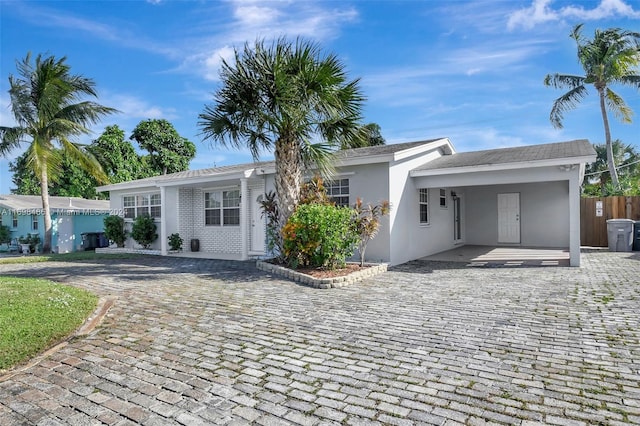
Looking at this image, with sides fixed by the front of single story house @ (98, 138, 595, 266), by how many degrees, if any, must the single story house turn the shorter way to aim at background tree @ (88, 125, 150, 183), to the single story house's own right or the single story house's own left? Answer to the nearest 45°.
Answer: approximately 90° to the single story house's own right

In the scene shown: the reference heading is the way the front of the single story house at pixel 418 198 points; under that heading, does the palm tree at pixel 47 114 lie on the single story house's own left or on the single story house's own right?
on the single story house's own right

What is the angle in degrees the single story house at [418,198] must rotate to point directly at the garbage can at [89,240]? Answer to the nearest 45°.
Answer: approximately 45° to its right

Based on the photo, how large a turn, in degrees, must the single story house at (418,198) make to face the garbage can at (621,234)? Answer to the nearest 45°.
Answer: approximately 135° to its left

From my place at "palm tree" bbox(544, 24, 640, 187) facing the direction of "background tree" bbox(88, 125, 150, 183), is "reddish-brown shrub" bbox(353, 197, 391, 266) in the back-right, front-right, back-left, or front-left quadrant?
front-left

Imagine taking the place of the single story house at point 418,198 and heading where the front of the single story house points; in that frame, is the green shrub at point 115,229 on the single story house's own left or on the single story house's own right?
on the single story house's own right

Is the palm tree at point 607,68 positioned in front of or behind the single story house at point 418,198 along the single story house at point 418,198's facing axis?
behind

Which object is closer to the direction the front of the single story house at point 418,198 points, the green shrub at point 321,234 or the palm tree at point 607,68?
the green shrub

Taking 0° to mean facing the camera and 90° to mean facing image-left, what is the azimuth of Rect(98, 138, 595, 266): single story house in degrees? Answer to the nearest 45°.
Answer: approximately 45°

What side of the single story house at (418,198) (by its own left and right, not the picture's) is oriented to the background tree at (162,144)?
right
